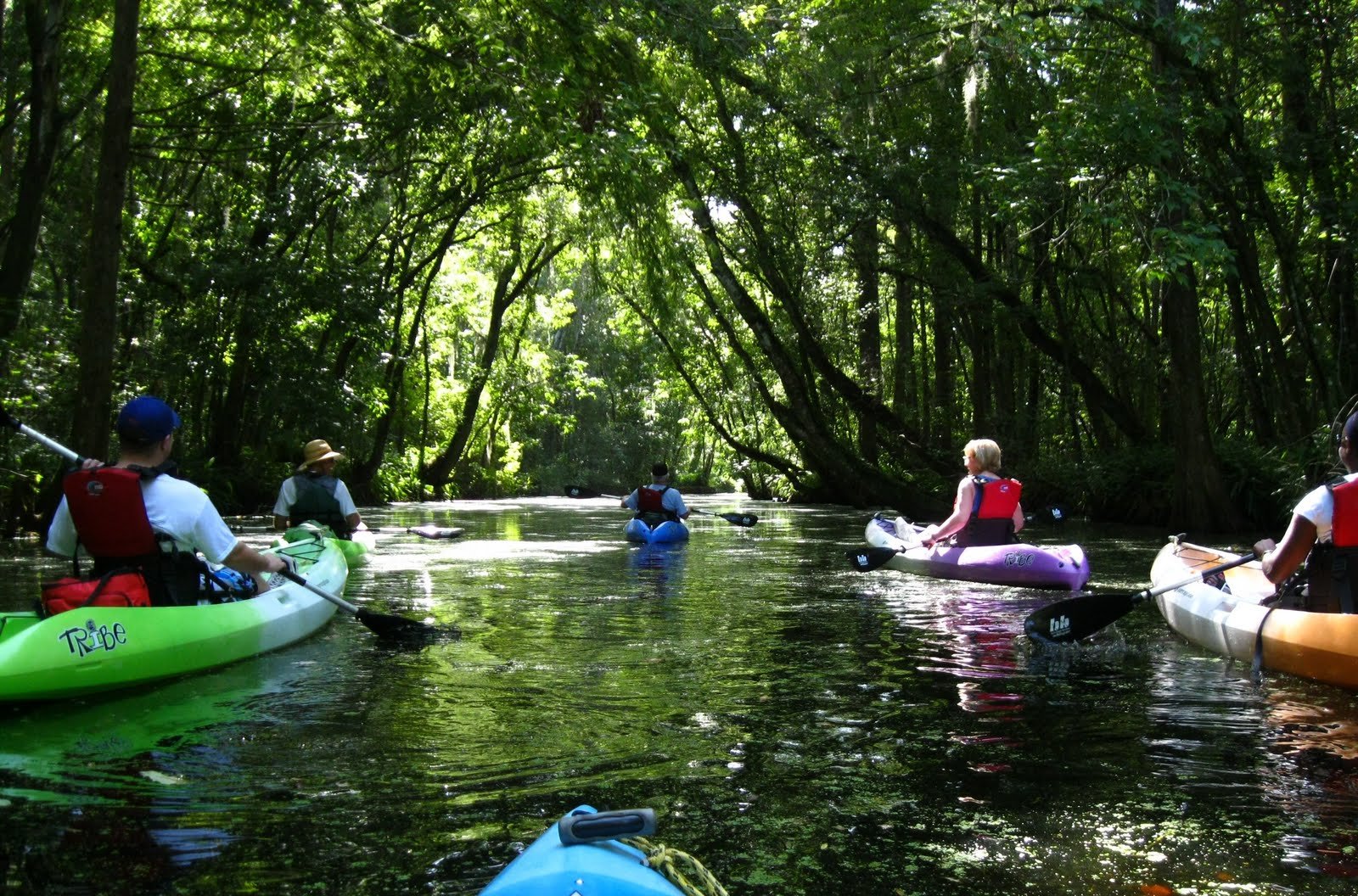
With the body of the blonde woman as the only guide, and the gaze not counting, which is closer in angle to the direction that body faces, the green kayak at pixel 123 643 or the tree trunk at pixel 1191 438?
the tree trunk

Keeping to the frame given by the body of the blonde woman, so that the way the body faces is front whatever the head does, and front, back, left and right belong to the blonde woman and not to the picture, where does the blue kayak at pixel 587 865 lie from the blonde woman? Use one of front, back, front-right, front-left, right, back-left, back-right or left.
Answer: back-left

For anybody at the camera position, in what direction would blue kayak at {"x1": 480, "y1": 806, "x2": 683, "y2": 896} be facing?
facing away from the viewer

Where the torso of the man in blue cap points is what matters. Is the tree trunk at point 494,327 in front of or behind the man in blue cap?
in front

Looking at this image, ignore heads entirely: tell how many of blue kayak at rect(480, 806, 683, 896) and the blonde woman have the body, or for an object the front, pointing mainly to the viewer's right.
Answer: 0

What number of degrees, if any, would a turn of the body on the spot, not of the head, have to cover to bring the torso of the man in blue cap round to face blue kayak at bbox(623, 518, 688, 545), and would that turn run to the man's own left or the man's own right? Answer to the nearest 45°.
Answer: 0° — they already face it

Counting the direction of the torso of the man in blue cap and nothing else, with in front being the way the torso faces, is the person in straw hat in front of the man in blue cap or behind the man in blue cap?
in front

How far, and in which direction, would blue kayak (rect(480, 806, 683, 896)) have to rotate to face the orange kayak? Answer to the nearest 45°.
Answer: approximately 45° to its right

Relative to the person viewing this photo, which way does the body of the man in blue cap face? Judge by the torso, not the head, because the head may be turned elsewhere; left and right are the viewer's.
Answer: facing away from the viewer and to the right of the viewer

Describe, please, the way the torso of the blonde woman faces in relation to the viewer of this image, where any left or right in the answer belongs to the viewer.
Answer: facing away from the viewer and to the left of the viewer

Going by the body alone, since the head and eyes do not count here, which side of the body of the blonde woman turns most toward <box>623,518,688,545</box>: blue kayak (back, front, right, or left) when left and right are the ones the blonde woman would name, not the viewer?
front

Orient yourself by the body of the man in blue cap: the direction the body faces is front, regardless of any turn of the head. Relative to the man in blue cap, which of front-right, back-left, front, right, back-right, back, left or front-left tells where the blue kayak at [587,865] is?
back-right

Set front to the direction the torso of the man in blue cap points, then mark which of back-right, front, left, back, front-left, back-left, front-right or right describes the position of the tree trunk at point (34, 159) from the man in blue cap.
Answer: front-left

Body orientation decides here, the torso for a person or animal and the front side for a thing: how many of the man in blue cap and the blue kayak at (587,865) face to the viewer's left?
0
